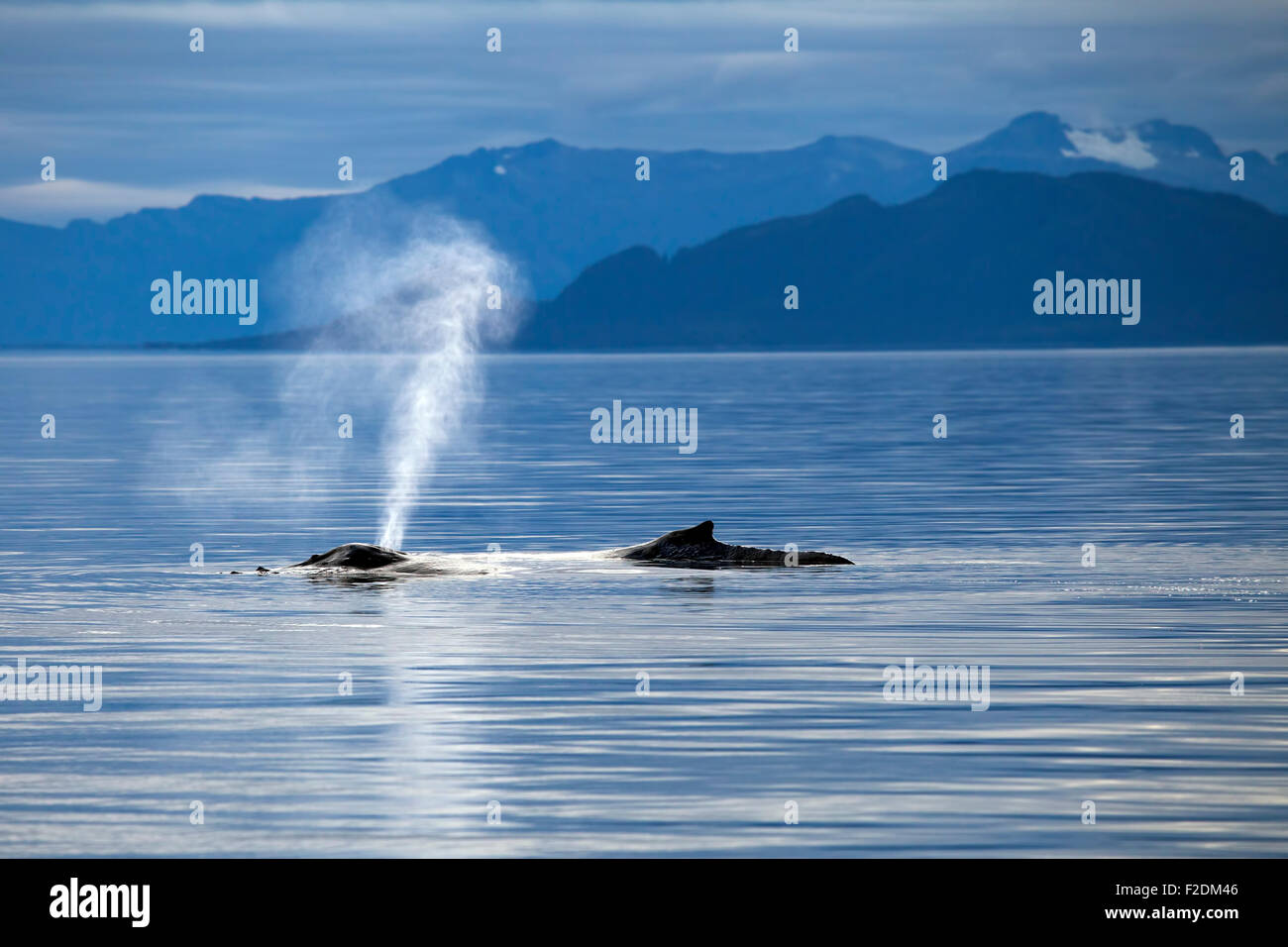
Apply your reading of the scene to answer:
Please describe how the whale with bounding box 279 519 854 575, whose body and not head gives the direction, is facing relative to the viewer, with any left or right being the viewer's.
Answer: facing to the left of the viewer
